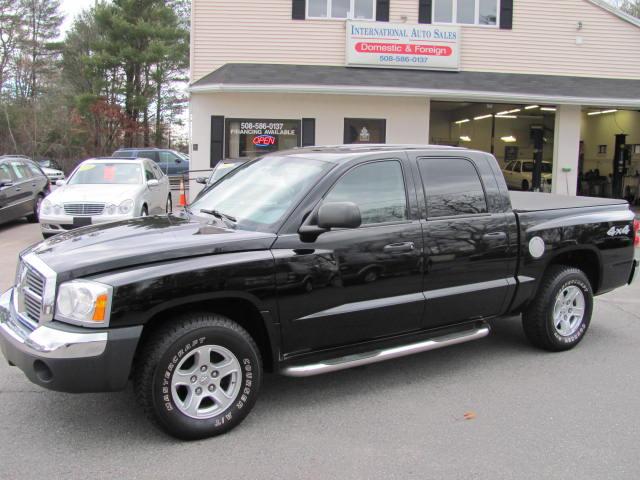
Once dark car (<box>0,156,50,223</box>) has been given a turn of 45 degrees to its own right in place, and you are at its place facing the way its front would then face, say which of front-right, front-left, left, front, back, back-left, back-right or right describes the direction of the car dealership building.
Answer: back

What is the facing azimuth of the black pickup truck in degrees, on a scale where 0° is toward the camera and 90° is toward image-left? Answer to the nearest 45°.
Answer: approximately 45°

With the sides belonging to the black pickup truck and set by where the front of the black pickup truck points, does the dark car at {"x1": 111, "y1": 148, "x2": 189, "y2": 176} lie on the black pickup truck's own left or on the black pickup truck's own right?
on the black pickup truck's own right

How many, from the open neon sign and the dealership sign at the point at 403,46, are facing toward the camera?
2

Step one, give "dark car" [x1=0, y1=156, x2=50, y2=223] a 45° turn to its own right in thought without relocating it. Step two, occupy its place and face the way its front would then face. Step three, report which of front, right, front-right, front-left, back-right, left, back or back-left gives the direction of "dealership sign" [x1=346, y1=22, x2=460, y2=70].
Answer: back

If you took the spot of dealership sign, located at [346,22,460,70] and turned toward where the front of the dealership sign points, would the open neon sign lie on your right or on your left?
on your right

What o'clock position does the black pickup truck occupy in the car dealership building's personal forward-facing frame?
The black pickup truck is roughly at 12 o'clock from the car dealership building.

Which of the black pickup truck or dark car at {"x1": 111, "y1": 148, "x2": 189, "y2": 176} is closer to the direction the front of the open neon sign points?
the black pickup truck

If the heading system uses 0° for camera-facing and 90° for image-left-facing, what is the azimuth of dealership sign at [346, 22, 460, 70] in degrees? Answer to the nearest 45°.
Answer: approximately 0°

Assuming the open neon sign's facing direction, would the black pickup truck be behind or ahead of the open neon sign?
ahead
